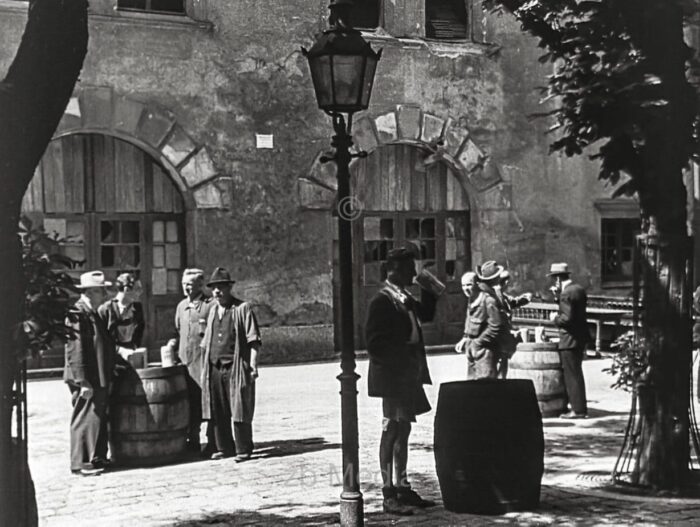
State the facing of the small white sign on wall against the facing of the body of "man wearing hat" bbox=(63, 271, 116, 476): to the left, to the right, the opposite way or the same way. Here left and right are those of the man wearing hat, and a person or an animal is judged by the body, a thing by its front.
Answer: to the right

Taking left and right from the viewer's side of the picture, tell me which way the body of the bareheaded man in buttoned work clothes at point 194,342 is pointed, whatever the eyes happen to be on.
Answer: facing the viewer and to the left of the viewer

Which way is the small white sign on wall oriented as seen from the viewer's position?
toward the camera

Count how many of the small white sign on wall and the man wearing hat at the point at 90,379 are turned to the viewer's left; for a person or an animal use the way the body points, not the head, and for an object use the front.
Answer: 0

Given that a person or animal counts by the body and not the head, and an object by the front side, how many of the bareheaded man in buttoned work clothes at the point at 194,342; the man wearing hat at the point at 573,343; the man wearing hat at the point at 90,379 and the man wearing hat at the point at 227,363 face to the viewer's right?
1

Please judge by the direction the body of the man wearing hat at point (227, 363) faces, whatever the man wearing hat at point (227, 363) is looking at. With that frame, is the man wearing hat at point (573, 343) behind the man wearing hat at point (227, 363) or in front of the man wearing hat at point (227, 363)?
behind

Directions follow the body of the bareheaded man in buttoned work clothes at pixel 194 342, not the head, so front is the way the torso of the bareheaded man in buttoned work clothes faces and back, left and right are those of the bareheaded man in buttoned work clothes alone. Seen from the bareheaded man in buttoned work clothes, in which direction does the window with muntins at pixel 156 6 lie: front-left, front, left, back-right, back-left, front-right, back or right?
back-right

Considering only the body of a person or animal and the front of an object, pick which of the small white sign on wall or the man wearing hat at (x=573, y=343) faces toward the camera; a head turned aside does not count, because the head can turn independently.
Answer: the small white sign on wall

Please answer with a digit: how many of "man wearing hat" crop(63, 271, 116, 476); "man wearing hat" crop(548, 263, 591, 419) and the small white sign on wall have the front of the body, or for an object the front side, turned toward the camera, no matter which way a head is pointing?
1

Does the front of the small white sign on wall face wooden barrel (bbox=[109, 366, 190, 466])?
yes

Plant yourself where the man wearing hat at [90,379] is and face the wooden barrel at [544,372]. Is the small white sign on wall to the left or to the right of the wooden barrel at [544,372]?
left

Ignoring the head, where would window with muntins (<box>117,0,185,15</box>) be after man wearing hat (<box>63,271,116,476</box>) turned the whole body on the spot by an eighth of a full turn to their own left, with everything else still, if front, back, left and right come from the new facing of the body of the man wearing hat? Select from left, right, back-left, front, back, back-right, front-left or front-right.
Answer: front-left

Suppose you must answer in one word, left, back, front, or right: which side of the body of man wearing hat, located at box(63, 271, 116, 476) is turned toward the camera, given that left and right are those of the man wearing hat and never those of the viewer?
right

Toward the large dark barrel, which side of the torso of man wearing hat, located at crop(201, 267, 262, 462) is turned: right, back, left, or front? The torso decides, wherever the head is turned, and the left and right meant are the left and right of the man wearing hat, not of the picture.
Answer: left

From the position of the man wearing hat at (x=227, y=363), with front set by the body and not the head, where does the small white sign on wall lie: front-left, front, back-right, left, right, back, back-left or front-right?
back-right

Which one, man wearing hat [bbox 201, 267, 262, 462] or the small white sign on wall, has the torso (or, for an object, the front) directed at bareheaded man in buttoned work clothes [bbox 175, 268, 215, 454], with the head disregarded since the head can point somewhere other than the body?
the small white sign on wall

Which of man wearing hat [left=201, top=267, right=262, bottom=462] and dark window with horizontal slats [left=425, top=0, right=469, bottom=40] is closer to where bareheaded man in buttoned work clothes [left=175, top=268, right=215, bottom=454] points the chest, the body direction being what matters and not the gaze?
the man wearing hat

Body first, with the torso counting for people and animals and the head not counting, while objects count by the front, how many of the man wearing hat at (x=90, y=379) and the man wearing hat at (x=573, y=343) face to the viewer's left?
1

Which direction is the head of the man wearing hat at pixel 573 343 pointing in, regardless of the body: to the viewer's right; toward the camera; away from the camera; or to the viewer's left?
to the viewer's left
